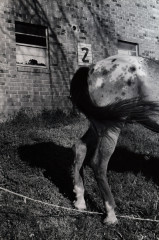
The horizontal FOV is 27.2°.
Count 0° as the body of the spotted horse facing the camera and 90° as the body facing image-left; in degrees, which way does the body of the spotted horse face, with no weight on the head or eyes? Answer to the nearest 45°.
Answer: approximately 270°

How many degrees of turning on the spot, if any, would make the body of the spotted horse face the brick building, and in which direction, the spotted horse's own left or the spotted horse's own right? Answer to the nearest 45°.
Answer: approximately 90° to the spotted horse's own left

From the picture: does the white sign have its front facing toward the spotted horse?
yes

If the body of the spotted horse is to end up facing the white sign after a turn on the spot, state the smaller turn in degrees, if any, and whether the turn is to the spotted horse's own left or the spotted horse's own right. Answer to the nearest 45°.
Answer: approximately 90° to the spotted horse's own left

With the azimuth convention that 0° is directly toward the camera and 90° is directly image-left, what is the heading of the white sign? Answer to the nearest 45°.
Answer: approximately 0°
